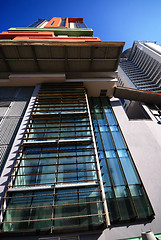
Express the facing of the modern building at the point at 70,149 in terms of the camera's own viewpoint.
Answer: facing the viewer
